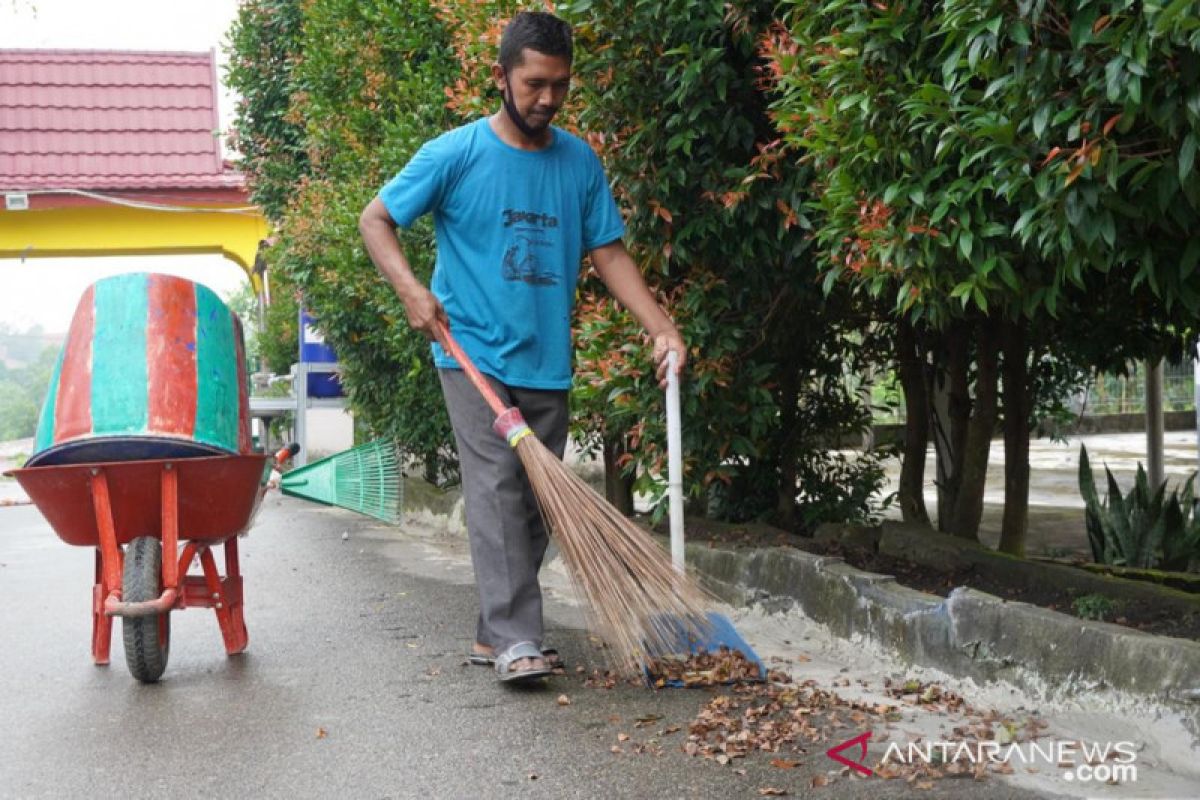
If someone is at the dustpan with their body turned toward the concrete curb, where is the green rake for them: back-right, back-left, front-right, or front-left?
back-left

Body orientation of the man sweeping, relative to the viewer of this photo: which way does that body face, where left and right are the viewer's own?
facing the viewer and to the right of the viewer

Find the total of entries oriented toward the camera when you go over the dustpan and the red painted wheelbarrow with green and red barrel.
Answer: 2

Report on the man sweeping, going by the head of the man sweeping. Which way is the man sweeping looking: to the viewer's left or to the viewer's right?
to the viewer's right

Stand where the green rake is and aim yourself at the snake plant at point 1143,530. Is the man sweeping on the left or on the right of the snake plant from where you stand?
right

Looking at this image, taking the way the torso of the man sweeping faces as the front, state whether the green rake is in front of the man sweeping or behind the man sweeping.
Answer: behind

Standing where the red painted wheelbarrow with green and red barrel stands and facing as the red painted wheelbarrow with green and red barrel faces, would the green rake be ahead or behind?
behind

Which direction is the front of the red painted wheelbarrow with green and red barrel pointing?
toward the camera

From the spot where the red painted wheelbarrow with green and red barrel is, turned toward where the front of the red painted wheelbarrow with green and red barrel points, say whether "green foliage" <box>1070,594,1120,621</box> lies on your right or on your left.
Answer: on your left
